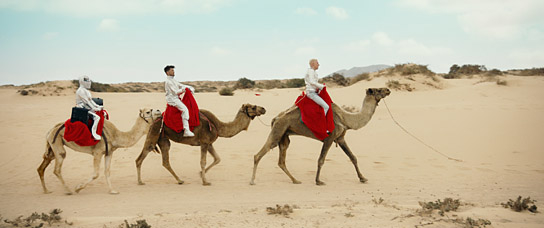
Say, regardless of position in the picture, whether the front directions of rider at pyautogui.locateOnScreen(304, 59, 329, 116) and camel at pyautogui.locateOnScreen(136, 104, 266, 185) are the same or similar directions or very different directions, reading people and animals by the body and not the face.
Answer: same or similar directions

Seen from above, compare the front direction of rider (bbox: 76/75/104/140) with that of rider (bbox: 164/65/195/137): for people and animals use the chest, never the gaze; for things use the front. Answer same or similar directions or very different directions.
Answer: same or similar directions

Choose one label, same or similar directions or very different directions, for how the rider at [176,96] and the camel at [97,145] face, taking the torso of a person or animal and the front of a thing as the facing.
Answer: same or similar directions

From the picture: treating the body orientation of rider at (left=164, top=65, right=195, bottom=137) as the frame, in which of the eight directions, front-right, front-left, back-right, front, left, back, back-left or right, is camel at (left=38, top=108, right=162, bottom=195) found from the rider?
back

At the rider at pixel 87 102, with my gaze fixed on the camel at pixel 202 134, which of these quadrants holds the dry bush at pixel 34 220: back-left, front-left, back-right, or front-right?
back-right

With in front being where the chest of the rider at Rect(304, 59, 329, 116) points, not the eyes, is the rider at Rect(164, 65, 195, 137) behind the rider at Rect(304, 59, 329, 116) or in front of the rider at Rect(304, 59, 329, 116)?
behind

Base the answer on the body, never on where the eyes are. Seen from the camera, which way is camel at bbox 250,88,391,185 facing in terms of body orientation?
to the viewer's right

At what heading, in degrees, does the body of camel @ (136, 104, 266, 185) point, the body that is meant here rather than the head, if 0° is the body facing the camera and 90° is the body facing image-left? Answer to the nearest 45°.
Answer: approximately 270°

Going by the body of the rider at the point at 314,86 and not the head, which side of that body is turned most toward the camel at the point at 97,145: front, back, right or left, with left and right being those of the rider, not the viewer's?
back

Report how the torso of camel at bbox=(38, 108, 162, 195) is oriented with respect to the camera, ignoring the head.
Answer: to the viewer's right

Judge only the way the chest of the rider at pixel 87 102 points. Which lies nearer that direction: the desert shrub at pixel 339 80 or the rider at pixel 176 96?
the rider

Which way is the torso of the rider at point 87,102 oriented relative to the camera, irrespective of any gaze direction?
to the viewer's right

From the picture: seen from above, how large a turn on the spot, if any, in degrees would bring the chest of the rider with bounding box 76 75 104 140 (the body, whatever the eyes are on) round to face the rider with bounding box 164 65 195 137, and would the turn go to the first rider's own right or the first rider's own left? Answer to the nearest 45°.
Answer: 0° — they already face them

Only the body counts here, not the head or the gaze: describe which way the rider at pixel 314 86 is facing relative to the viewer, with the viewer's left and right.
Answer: facing to the right of the viewer

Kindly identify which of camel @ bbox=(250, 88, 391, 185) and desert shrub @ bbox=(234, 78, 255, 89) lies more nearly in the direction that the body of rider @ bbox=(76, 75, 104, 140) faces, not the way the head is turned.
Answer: the camel
